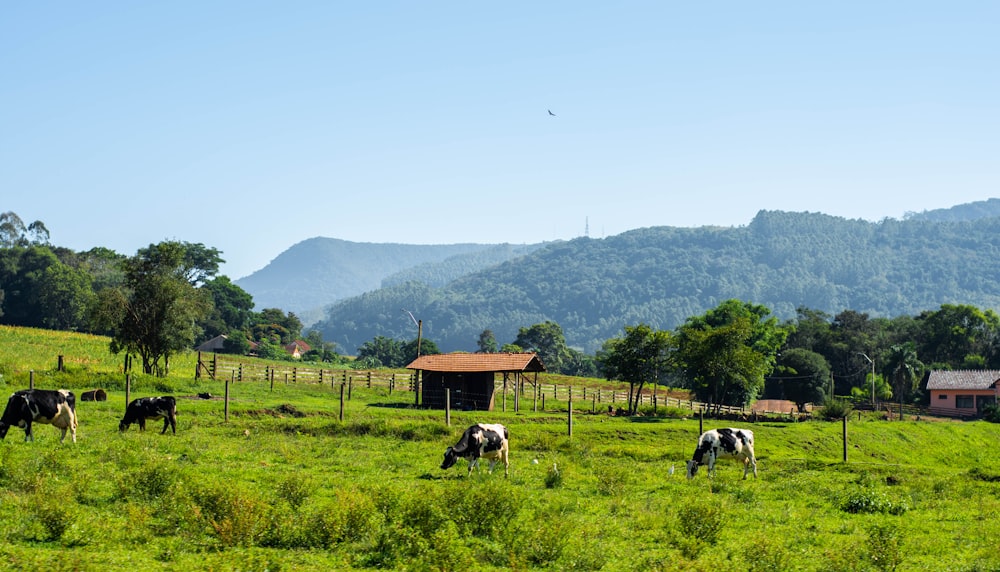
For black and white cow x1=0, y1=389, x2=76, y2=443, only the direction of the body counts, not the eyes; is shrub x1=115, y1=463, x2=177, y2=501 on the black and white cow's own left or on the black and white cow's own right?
on the black and white cow's own left

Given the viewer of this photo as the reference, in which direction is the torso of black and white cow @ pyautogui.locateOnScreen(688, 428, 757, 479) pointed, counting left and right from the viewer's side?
facing to the left of the viewer

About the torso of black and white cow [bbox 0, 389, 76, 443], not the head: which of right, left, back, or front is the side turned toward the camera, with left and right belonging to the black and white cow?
left

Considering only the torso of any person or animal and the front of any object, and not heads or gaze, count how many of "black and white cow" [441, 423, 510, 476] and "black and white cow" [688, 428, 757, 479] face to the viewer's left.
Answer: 2

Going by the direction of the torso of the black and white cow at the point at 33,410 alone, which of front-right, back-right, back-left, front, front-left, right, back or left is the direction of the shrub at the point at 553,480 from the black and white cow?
back-left

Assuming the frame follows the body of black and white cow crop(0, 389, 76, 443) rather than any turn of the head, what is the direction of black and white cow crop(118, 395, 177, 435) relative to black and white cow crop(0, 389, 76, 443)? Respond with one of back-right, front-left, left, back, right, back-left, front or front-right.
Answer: back-right

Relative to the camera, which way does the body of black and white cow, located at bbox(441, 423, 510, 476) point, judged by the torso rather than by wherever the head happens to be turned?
to the viewer's left

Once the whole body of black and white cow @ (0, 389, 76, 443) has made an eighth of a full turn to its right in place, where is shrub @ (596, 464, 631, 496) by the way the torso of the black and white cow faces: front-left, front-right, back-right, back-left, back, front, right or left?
back

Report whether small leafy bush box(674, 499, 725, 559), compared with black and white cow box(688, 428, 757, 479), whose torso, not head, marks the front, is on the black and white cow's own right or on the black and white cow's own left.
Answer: on the black and white cow's own left

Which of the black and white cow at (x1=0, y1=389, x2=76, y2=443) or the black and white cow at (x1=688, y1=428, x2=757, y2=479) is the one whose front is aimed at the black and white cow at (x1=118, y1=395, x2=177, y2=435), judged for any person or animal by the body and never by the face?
the black and white cow at (x1=688, y1=428, x2=757, y2=479)
